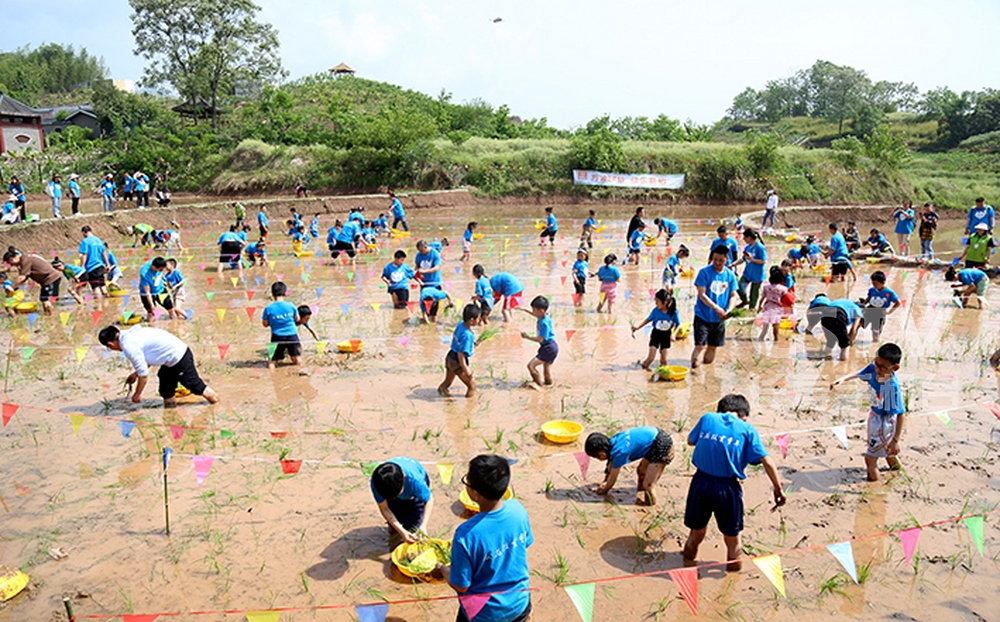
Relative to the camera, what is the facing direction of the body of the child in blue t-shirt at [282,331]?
away from the camera

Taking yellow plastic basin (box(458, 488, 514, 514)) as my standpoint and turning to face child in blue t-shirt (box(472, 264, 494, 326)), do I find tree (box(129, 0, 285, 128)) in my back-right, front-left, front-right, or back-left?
front-left

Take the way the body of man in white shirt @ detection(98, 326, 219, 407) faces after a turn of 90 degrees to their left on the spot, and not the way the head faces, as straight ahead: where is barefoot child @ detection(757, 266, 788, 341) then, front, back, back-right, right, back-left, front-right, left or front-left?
left

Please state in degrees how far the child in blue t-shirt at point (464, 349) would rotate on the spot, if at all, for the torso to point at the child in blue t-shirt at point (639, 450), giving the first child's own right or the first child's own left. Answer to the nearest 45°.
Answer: approximately 45° to the first child's own right

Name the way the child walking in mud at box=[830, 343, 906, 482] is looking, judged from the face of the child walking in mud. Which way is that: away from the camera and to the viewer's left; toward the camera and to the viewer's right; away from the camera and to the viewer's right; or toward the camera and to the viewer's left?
toward the camera and to the viewer's left

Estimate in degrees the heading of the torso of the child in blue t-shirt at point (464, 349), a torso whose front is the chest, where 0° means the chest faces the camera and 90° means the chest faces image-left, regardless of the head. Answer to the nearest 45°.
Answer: approximately 270°

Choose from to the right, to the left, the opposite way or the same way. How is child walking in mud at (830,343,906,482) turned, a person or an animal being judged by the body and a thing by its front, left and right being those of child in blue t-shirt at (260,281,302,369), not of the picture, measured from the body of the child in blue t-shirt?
to the left

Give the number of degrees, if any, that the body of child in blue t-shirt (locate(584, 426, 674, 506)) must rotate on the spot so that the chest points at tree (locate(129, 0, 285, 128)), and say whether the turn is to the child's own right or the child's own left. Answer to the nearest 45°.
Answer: approximately 45° to the child's own right

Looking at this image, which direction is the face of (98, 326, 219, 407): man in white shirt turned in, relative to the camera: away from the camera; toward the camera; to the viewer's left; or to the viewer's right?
to the viewer's left

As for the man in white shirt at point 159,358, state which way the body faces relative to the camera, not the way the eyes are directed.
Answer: to the viewer's left

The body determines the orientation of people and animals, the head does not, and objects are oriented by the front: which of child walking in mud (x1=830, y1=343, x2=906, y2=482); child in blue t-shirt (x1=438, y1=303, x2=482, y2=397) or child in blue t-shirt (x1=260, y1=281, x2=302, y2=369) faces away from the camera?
child in blue t-shirt (x1=260, y1=281, x2=302, y2=369)

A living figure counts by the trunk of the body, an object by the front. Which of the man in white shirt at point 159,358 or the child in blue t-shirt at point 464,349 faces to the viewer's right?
the child in blue t-shirt

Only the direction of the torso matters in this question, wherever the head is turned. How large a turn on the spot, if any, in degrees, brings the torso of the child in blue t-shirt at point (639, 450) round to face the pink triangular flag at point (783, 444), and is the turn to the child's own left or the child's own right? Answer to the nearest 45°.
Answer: approximately 135° to the child's own right

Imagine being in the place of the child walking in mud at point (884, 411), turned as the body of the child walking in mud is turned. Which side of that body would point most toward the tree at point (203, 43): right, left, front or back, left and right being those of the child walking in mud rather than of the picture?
right

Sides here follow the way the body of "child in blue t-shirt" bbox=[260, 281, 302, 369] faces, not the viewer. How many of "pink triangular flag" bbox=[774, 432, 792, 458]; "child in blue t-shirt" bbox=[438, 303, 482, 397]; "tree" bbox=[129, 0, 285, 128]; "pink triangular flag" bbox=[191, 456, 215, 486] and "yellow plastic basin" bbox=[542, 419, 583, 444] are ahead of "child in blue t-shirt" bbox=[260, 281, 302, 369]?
1

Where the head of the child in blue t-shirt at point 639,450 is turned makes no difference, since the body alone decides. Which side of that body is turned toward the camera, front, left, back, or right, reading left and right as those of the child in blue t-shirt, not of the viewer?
left

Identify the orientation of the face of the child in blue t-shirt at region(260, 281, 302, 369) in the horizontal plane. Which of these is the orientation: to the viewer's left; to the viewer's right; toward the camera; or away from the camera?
away from the camera
